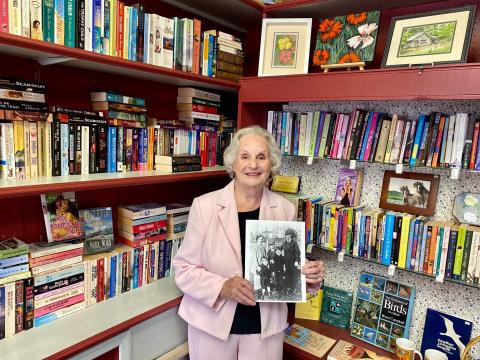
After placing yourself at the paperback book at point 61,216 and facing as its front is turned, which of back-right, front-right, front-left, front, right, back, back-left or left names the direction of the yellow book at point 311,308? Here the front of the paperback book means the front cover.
left

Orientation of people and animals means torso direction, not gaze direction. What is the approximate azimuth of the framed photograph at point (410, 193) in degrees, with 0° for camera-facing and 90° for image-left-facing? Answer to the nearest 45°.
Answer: approximately 0°

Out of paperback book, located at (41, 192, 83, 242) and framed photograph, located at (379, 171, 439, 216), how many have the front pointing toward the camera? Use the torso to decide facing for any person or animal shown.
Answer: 2
